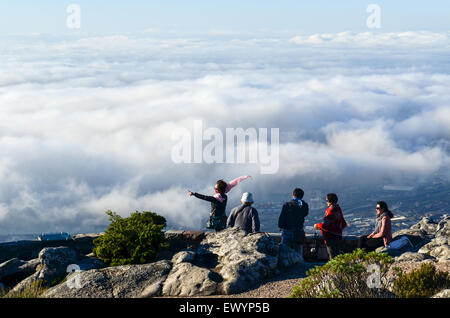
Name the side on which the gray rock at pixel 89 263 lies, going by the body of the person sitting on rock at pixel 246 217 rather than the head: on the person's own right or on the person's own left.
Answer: on the person's own left

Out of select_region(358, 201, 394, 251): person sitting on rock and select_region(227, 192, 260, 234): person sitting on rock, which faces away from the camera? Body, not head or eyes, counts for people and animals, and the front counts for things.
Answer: select_region(227, 192, 260, 234): person sitting on rock

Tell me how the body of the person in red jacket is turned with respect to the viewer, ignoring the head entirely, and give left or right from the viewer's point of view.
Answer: facing away from the viewer and to the left of the viewer

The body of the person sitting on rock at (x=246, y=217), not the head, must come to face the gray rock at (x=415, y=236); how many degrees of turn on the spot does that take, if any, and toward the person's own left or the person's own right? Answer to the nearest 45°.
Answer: approximately 45° to the person's own right

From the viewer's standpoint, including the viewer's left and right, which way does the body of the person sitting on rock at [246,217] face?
facing away from the viewer

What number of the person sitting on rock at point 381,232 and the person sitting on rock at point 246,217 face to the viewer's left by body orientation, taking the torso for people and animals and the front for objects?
1

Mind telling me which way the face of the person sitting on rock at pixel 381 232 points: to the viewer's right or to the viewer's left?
to the viewer's left

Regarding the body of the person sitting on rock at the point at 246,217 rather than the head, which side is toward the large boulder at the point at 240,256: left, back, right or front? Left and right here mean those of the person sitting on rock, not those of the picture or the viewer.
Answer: back

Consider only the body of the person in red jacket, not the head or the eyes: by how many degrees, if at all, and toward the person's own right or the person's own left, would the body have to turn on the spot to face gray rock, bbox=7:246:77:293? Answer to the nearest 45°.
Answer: approximately 45° to the person's own left

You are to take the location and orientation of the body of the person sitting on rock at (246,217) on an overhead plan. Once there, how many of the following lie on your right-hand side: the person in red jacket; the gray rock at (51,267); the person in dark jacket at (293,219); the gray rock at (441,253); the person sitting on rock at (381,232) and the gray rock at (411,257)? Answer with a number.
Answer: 5

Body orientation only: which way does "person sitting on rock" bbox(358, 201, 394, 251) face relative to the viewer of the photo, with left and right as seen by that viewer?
facing to the left of the viewer

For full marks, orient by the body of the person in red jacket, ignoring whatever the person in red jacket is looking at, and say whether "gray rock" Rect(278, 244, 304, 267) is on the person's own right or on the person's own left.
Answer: on the person's own left

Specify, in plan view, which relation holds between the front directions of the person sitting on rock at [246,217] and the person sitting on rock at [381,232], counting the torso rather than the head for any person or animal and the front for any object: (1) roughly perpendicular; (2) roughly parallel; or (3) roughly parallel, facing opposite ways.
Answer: roughly perpendicular

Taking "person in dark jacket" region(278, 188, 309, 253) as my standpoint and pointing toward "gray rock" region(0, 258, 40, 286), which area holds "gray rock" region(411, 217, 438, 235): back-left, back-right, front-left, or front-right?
back-right
